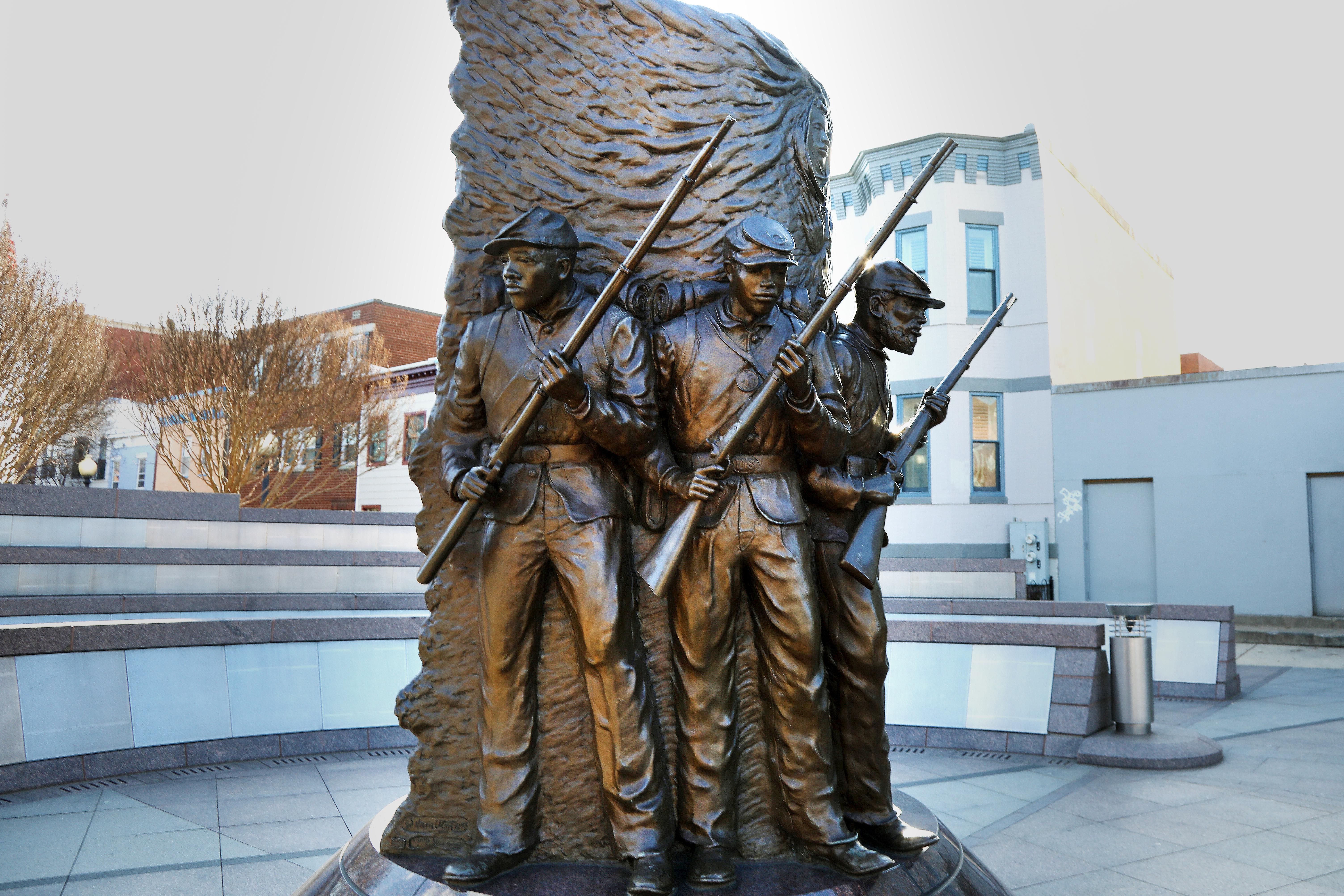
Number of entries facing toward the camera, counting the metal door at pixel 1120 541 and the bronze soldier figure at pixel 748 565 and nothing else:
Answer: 2

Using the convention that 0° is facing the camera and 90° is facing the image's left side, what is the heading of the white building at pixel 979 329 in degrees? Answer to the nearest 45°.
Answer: approximately 45°

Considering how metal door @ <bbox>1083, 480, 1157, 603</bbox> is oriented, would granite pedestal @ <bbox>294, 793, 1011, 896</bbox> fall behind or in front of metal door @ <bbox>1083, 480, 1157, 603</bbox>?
in front

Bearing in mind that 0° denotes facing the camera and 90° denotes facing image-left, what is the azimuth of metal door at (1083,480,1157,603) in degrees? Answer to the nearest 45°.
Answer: approximately 0°

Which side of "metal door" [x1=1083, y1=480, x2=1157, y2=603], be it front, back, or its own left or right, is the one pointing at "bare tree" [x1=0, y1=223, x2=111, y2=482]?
right

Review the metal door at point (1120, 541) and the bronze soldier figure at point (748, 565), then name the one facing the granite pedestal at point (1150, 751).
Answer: the metal door

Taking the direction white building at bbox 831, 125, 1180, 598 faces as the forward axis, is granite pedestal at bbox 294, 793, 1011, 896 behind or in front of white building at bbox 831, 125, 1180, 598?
in front
